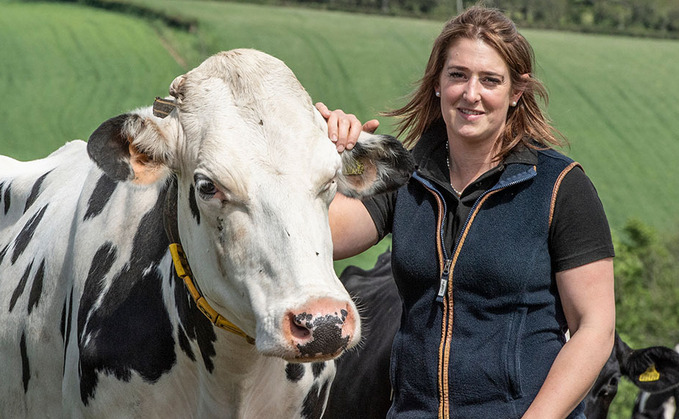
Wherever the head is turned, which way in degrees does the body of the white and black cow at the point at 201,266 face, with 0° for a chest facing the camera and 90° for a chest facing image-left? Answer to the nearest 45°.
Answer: approximately 315°

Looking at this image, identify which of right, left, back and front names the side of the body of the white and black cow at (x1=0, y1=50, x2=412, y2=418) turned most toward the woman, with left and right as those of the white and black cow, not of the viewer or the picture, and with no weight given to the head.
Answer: front

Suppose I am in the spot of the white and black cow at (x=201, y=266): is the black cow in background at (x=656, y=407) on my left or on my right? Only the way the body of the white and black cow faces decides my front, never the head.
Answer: on my left
